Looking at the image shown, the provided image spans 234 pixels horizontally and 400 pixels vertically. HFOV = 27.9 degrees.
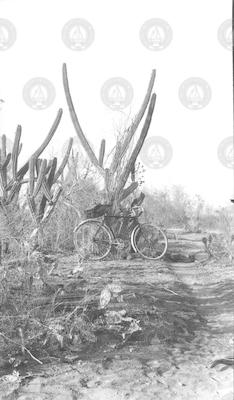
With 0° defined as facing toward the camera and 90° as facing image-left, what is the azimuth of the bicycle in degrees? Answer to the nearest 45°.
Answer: approximately 270°
